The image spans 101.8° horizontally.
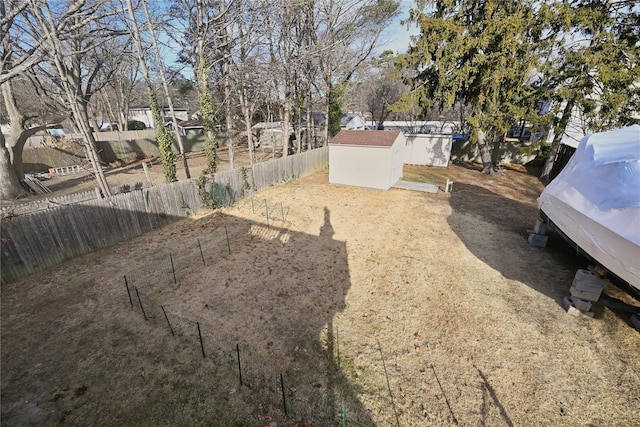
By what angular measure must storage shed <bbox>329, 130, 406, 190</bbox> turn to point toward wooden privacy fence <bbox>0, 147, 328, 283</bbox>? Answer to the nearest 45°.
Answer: approximately 135° to its right

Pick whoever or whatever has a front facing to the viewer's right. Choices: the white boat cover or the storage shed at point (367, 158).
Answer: the storage shed

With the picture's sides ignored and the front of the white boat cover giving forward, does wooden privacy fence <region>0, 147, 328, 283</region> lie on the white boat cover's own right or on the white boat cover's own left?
on the white boat cover's own left

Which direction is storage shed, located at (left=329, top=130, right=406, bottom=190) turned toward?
to the viewer's right

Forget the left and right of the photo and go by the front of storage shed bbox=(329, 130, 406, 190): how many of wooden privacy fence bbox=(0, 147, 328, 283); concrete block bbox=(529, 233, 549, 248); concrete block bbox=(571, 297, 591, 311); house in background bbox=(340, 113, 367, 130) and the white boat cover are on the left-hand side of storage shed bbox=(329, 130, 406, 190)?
1

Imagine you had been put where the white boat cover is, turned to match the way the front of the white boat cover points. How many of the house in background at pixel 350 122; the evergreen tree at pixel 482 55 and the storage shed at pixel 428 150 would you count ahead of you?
3

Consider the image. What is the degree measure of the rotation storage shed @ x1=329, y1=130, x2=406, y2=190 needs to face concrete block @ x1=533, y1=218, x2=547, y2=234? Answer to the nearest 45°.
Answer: approximately 45° to its right

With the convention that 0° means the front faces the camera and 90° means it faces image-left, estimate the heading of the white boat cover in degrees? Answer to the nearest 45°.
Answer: approximately 135°

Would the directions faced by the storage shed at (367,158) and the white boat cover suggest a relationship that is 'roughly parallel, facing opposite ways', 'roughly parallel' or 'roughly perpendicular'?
roughly perpendicular

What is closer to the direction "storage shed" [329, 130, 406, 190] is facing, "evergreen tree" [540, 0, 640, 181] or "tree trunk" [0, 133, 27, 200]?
the evergreen tree
